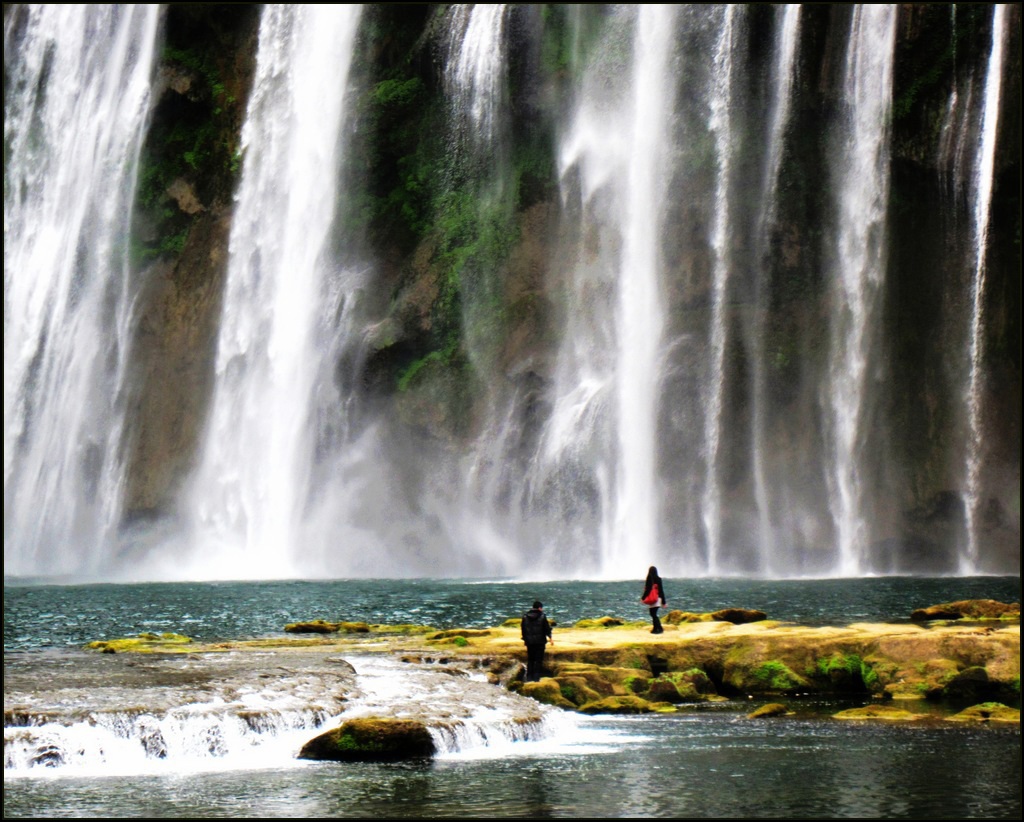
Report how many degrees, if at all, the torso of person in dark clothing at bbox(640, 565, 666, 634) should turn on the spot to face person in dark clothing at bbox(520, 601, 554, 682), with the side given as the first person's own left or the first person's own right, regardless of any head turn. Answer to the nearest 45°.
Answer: approximately 135° to the first person's own left

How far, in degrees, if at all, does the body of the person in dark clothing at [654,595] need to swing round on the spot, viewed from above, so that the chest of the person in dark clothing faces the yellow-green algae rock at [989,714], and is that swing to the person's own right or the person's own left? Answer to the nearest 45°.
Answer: approximately 135° to the person's own right

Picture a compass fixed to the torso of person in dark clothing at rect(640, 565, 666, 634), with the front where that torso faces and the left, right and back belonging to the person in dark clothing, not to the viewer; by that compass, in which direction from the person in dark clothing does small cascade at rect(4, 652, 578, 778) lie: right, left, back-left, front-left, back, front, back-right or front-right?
back-left

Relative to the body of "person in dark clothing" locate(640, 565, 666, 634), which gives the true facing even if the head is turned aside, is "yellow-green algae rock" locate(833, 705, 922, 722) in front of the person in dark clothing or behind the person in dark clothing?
behind

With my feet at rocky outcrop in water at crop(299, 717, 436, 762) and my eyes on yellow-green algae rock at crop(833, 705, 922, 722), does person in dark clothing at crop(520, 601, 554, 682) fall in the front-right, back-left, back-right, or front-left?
front-left

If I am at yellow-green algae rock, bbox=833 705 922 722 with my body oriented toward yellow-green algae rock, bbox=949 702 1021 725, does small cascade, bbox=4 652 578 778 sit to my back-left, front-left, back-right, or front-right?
back-right

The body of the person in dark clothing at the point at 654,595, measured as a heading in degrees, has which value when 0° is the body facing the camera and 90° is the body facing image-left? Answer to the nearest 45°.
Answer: approximately 180°
